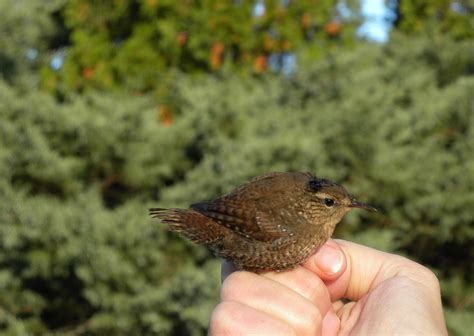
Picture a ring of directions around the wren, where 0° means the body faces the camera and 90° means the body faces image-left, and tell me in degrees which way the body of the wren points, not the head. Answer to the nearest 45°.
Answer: approximately 270°
